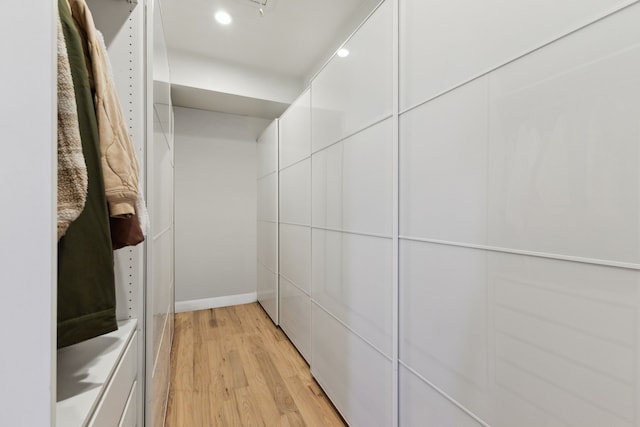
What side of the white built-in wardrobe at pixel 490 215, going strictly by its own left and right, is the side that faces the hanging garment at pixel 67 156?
front

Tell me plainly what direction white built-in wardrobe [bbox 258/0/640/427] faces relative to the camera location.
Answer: facing the viewer and to the left of the viewer

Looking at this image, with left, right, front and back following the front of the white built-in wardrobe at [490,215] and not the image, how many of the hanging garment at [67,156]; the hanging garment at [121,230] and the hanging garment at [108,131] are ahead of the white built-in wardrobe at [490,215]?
3

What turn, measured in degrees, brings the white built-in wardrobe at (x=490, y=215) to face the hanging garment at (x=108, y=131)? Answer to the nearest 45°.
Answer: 0° — it already faces it

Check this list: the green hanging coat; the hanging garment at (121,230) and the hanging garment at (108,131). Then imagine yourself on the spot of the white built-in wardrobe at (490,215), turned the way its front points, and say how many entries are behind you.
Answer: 0

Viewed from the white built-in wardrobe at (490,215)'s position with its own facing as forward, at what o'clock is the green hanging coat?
The green hanging coat is roughly at 12 o'clock from the white built-in wardrobe.

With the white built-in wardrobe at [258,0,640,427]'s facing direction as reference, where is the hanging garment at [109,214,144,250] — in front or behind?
in front
